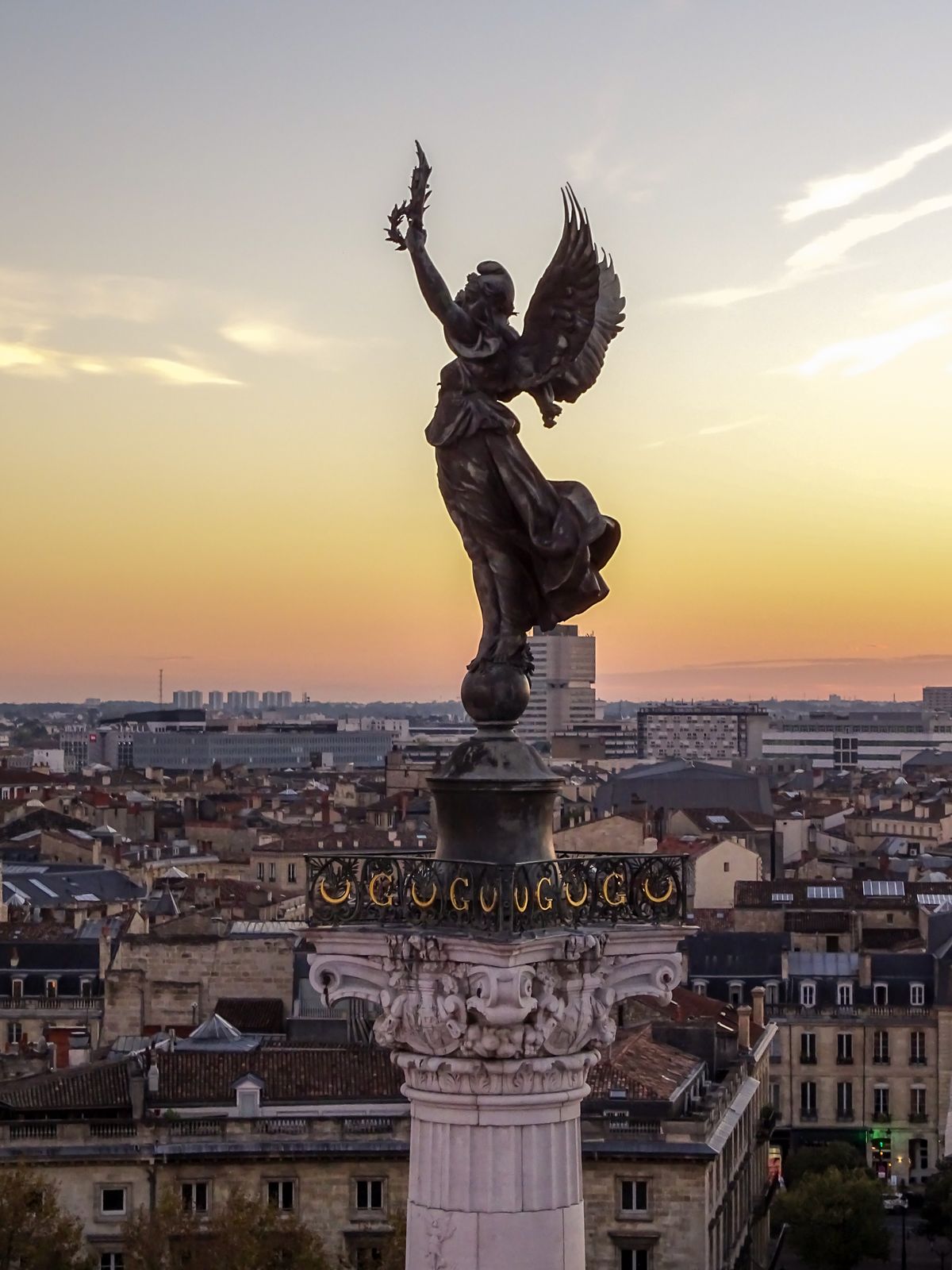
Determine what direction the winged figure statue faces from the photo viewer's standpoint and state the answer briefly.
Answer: facing the viewer and to the left of the viewer
